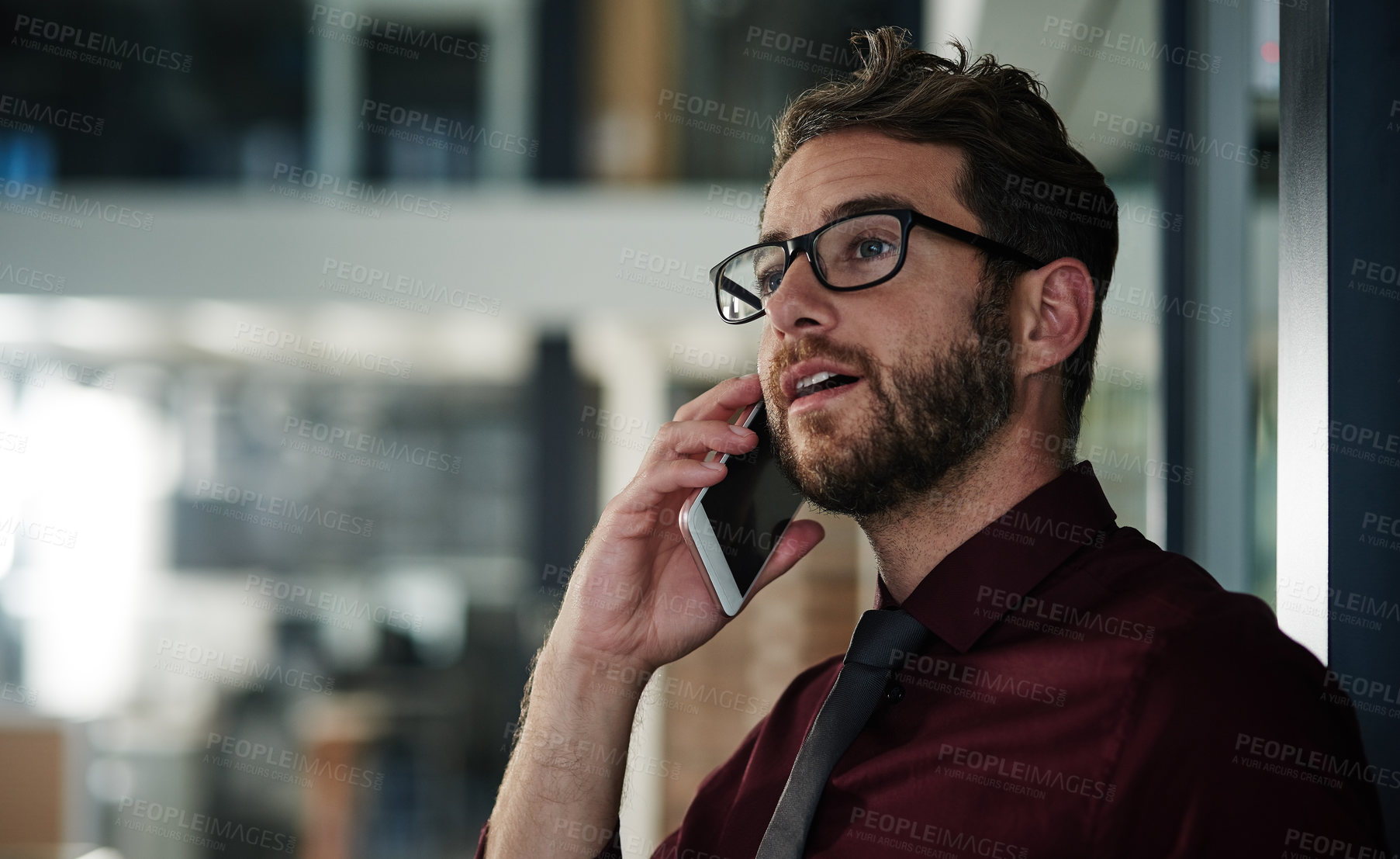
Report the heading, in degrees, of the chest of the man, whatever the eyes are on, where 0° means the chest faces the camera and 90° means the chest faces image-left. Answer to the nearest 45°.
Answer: approximately 45°
